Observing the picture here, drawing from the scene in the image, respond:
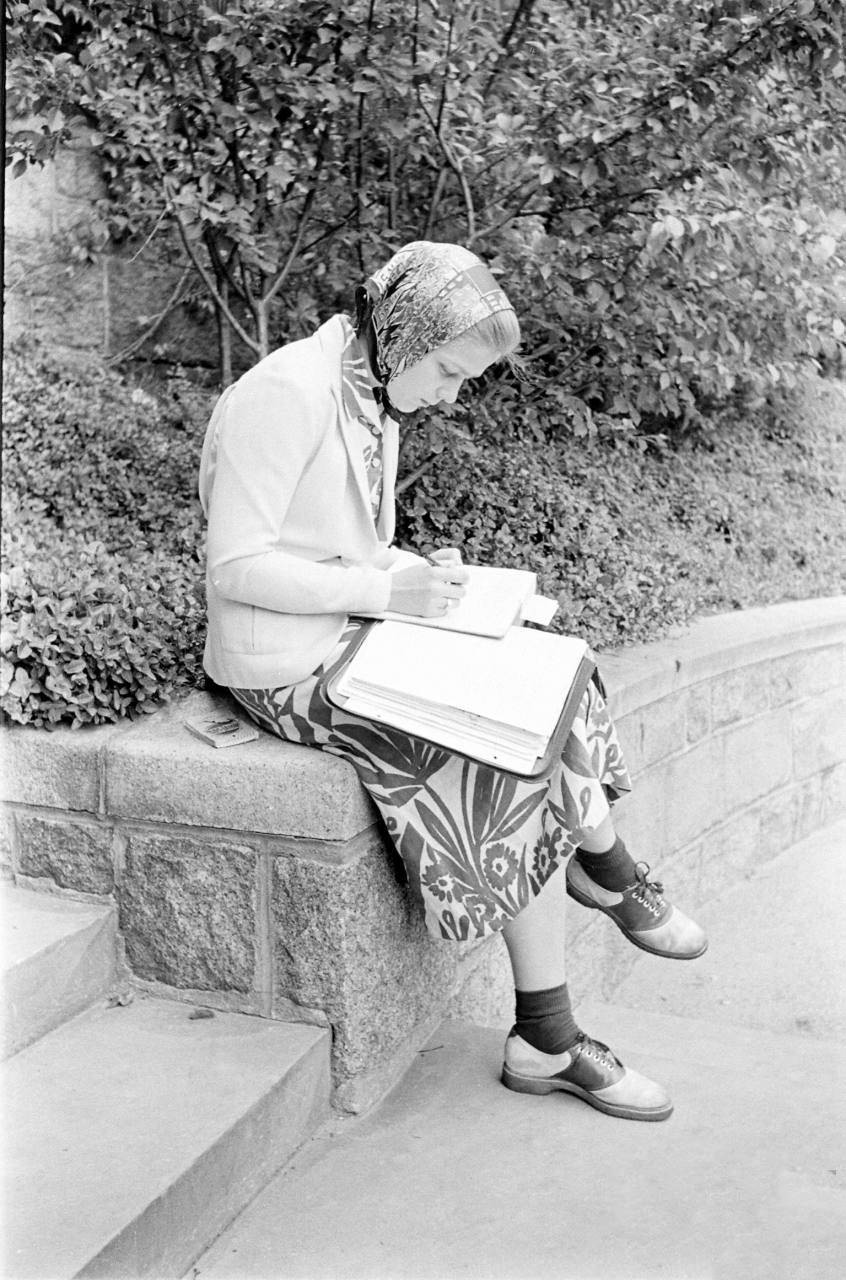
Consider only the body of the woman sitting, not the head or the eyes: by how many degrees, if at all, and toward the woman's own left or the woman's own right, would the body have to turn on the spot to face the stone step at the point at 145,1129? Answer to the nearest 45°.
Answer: approximately 135° to the woman's own right

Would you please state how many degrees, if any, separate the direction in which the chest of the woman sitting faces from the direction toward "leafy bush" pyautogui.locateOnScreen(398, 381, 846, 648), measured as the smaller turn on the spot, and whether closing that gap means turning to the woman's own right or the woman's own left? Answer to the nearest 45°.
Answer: approximately 90° to the woman's own left

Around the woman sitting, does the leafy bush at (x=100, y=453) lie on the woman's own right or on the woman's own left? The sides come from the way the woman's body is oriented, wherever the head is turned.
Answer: on the woman's own left

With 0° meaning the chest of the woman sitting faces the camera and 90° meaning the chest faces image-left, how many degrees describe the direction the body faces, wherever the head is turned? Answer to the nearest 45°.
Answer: approximately 270°

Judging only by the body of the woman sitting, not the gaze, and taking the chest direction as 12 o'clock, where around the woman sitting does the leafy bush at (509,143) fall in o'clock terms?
The leafy bush is roughly at 9 o'clock from the woman sitting.
